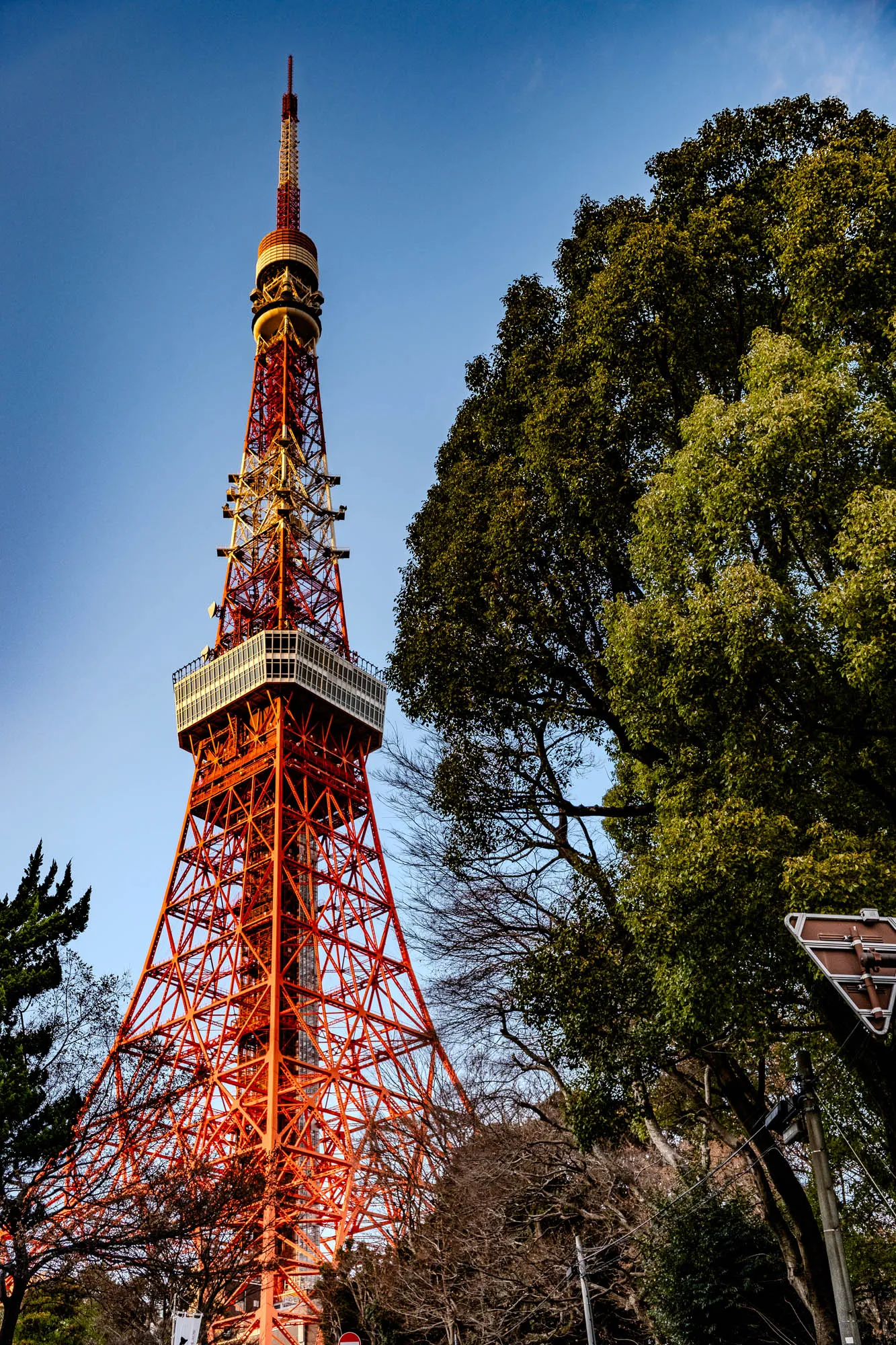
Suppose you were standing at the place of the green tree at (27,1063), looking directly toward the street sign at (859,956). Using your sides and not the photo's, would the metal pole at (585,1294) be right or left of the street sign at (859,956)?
left

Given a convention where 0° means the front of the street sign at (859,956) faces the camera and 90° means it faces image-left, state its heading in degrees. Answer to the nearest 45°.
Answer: approximately 180°

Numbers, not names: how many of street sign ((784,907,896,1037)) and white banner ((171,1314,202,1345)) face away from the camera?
1

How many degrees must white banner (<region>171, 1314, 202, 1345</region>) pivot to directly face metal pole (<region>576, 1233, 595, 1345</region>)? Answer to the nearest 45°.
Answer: approximately 90° to its left

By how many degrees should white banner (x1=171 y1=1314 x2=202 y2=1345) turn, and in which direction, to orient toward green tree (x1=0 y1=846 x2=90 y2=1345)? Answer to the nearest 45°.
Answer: approximately 135° to its right

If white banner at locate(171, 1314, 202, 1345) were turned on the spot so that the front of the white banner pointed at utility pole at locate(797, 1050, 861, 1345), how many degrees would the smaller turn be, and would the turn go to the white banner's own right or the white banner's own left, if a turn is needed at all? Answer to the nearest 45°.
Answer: approximately 45° to the white banner's own left

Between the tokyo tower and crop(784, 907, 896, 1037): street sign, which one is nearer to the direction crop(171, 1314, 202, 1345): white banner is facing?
the street sign

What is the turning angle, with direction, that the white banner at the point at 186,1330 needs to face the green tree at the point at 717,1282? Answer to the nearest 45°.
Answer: approximately 90° to its left

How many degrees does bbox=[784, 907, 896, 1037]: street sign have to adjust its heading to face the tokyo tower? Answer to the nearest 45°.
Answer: approximately 45° to its left

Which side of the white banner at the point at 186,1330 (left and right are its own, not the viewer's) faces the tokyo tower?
back

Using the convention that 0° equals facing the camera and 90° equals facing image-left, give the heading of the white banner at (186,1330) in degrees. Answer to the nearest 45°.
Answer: approximately 0°

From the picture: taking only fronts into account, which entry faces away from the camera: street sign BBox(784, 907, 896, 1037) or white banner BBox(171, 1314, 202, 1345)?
street sign BBox(784, 907, 896, 1037)
